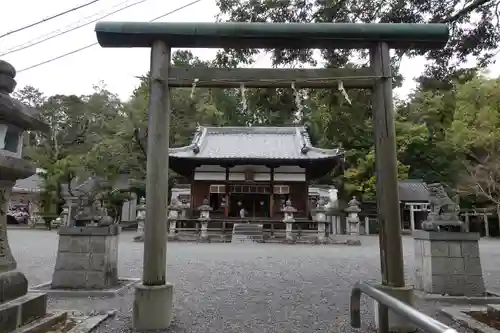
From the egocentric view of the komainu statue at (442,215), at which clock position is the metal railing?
The metal railing is roughly at 9 o'clock from the komainu statue.

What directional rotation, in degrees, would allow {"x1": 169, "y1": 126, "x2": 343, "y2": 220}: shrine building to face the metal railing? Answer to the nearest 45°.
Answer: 0° — it already faces it

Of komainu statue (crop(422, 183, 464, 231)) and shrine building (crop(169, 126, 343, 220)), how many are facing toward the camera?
1

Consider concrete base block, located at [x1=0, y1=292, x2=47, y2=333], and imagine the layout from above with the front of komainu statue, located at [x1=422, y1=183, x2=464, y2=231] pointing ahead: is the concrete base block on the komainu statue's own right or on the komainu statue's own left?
on the komainu statue's own left

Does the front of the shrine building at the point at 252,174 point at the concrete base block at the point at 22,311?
yes

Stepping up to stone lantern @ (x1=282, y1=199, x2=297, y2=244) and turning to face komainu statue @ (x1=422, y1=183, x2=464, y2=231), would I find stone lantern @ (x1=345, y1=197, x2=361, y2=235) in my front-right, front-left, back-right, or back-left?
back-left

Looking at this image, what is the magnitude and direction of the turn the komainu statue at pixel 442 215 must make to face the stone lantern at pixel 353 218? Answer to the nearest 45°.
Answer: approximately 90° to its right

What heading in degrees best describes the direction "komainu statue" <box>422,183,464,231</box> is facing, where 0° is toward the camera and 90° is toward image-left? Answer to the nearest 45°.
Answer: approximately 90°

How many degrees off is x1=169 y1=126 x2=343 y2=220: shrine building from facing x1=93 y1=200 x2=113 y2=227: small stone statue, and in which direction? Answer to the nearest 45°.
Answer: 0° — it already faces it

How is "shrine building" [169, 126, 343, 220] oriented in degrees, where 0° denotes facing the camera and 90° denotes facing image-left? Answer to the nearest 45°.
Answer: approximately 0°
